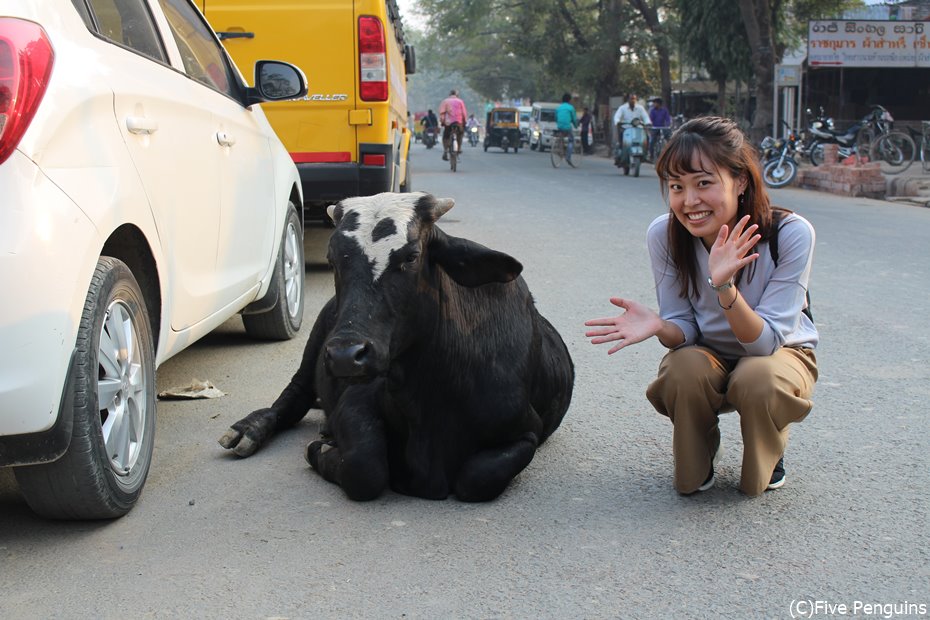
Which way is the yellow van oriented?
away from the camera

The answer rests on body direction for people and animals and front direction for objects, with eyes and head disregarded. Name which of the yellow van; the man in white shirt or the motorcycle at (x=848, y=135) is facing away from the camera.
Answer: the yellow van

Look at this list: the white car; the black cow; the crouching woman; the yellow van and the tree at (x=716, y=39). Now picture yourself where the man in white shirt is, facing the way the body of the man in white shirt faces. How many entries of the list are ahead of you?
4

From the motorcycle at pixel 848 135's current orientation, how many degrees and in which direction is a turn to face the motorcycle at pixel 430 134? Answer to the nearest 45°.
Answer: approximately 90° to its right

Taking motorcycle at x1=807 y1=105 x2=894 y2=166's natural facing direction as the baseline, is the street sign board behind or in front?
behind

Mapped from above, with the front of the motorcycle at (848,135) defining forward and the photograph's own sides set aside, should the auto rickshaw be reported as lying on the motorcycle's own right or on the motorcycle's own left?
on the motorcycle's own right

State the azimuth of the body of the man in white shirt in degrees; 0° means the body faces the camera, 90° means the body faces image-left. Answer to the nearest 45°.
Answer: approximately 0°
